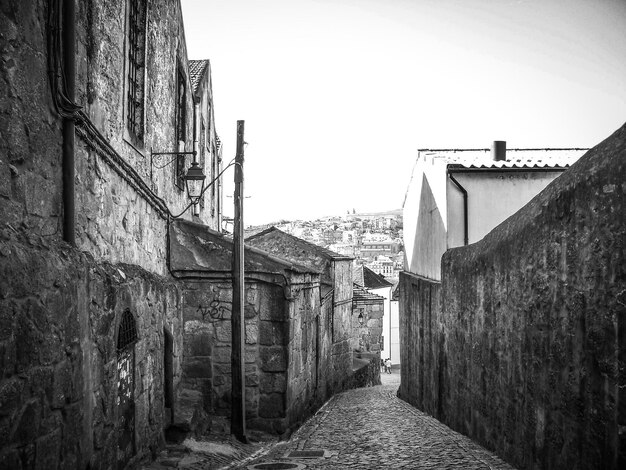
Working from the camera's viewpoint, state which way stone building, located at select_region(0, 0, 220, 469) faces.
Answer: facing to the right of the viewer

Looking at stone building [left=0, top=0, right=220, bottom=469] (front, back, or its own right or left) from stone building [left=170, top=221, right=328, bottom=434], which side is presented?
left

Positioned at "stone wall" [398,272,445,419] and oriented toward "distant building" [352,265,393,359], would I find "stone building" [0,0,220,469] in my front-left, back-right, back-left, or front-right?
back-left

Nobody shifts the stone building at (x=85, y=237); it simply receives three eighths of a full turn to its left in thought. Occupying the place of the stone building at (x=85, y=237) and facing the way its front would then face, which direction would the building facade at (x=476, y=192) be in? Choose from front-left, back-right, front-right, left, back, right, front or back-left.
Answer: right

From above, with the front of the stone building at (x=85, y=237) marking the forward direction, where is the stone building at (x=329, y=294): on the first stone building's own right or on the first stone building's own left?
on the first stone building's own left

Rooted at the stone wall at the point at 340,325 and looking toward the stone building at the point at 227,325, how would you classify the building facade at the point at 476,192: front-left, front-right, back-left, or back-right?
front-left

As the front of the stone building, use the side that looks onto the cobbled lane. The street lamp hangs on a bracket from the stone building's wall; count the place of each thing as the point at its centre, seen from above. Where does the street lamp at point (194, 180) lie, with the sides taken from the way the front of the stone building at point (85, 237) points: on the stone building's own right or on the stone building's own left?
on the stone building's own left
